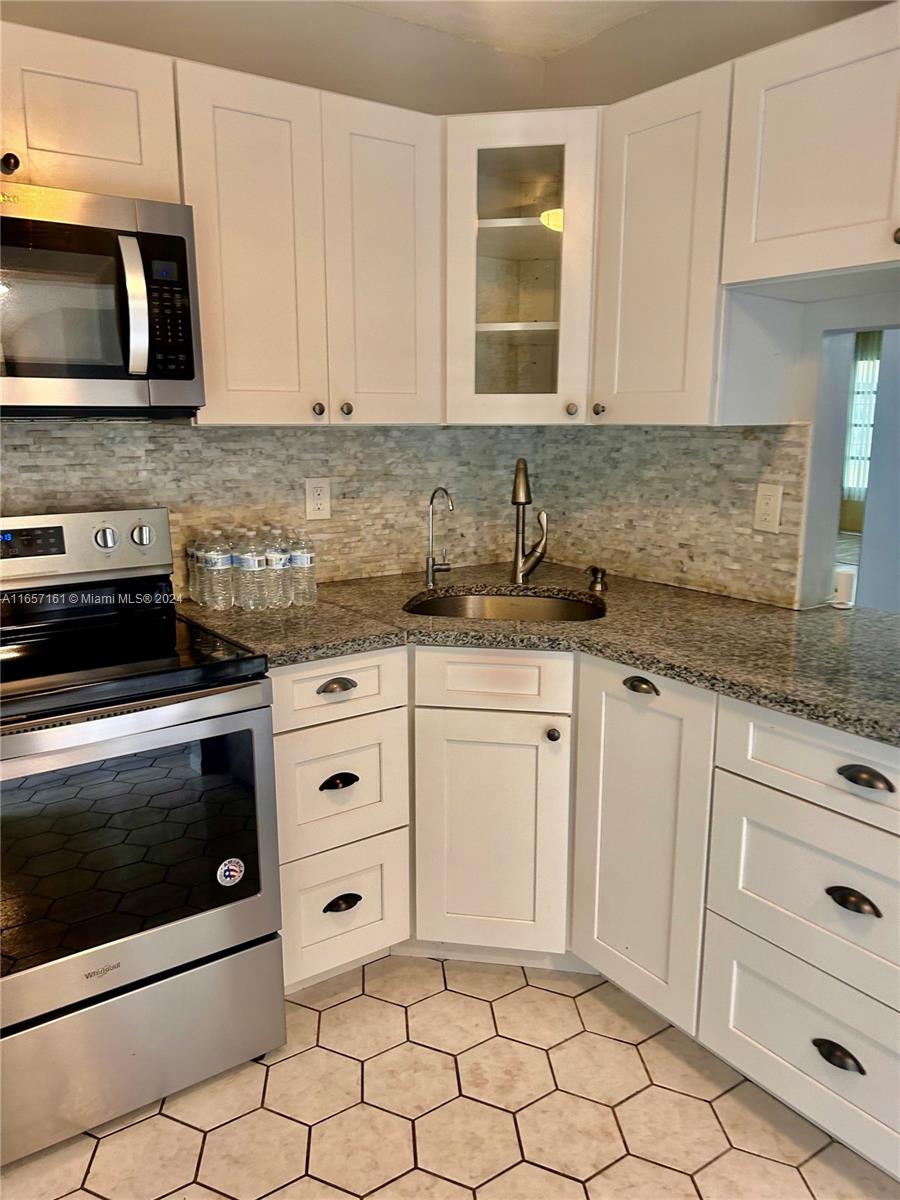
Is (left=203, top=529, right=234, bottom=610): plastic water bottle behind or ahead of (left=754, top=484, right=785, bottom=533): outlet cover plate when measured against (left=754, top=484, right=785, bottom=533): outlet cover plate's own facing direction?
ahead

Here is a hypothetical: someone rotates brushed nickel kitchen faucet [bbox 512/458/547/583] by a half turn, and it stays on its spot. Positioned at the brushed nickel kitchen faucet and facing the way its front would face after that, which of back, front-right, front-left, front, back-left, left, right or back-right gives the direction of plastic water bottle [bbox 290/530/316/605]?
back-left

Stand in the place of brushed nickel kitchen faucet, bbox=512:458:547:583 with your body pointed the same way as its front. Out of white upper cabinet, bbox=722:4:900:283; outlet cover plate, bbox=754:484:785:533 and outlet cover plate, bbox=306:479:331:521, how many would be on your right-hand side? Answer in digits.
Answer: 1

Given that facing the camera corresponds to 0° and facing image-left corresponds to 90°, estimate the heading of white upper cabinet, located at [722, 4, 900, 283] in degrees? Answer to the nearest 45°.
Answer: approximately 45°

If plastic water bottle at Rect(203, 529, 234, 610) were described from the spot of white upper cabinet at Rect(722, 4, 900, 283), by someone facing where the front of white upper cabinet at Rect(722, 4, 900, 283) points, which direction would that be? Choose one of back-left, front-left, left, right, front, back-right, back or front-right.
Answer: front-right

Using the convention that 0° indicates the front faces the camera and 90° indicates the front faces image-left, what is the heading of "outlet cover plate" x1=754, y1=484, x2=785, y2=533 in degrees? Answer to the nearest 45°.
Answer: approximately 45°

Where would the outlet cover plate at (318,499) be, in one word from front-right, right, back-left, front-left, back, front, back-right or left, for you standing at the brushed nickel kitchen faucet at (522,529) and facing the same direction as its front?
right

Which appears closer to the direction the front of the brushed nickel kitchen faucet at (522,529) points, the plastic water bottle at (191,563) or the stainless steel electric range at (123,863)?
the stainless steel electric range

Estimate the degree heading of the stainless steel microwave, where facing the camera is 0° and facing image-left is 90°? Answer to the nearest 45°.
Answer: approximately 0°

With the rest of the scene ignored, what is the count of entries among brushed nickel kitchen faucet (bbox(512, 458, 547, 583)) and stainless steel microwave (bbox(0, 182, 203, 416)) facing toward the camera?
2

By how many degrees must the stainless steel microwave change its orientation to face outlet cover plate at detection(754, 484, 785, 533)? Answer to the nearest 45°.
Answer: approximately 90° to its left

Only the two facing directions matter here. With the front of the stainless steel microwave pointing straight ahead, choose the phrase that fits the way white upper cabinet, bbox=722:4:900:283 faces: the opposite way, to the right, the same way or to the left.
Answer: to the right
